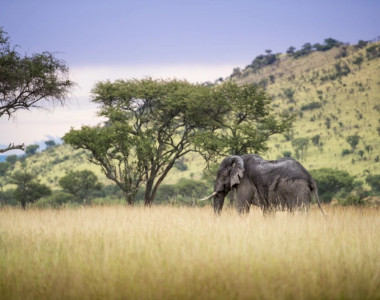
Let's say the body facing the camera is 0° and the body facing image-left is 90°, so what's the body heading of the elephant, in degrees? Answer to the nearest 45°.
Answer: approximately 90°

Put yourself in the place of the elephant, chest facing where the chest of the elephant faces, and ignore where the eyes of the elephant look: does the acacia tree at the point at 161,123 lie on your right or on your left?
on your right

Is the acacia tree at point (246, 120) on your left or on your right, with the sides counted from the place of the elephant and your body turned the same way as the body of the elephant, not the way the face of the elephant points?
on your right
